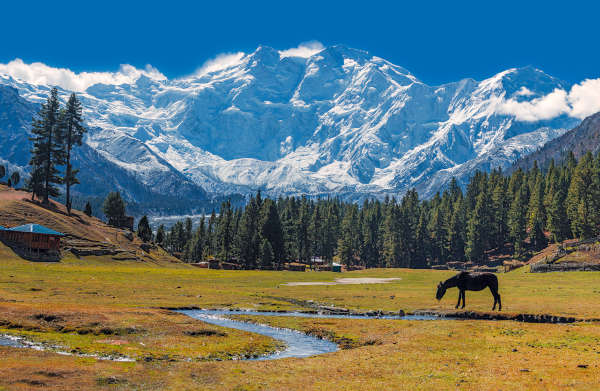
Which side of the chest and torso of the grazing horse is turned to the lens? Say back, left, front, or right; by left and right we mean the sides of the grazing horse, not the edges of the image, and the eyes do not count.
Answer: left
